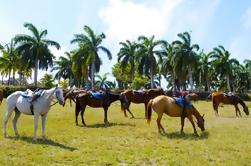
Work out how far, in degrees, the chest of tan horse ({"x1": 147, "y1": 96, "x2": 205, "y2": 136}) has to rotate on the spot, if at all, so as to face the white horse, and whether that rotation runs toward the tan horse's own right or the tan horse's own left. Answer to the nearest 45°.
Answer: approximately 135° to the tan horse's own right

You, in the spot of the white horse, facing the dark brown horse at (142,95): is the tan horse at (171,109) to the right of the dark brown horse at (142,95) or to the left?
right

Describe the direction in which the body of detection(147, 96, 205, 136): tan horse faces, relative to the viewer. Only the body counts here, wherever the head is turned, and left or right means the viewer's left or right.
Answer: facing to the right of the viewer

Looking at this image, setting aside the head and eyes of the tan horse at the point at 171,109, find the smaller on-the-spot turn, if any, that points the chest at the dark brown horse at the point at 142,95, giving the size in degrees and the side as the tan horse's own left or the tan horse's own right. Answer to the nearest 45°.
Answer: approximately 90° to the tan horse's own left
